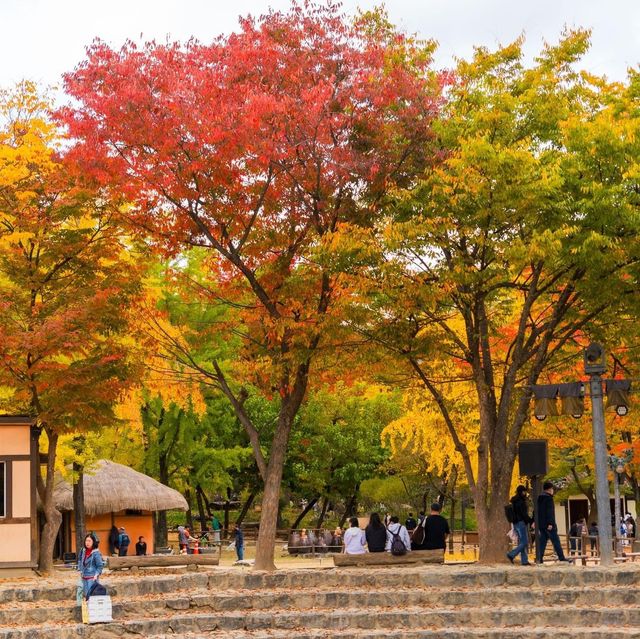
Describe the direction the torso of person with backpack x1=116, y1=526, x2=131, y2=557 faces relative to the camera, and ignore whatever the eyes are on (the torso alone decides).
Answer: away from the camera

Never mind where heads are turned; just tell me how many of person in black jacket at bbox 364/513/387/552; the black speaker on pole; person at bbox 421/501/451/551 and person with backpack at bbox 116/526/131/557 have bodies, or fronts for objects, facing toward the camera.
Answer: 1

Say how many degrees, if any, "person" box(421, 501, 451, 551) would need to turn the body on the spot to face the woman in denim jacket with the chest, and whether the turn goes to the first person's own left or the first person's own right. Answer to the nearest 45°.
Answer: approximately 135° to the first person's own left

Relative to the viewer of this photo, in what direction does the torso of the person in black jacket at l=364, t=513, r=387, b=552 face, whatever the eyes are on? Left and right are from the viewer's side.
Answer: facing away from the viewer

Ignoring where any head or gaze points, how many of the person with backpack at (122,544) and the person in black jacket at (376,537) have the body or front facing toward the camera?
0

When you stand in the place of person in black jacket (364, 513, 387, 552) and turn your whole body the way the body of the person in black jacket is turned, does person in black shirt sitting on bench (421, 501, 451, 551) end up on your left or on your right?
on your right

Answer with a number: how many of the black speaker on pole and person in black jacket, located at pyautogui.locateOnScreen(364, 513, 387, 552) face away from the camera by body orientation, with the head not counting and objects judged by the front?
1

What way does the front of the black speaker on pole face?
toward the camera

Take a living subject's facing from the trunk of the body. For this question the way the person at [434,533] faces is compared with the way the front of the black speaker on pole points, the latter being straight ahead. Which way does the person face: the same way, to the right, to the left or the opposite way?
the opposite way

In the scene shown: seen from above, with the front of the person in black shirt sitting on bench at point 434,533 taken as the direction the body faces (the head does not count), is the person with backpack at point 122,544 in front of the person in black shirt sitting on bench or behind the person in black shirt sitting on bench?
in front

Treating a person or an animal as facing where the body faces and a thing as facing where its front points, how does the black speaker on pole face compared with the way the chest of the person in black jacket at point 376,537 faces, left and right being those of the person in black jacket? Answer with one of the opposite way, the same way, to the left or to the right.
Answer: the opposite way

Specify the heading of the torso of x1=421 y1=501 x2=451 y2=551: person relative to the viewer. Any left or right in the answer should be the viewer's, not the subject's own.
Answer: facing away from the viewer

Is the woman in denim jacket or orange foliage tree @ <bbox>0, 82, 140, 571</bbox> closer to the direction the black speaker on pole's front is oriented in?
the woman in denim jacket

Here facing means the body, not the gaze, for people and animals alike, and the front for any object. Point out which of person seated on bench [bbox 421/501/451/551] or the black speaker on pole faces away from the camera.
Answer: the person seated on bench

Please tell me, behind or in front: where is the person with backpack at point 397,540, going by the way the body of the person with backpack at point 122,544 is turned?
behind
